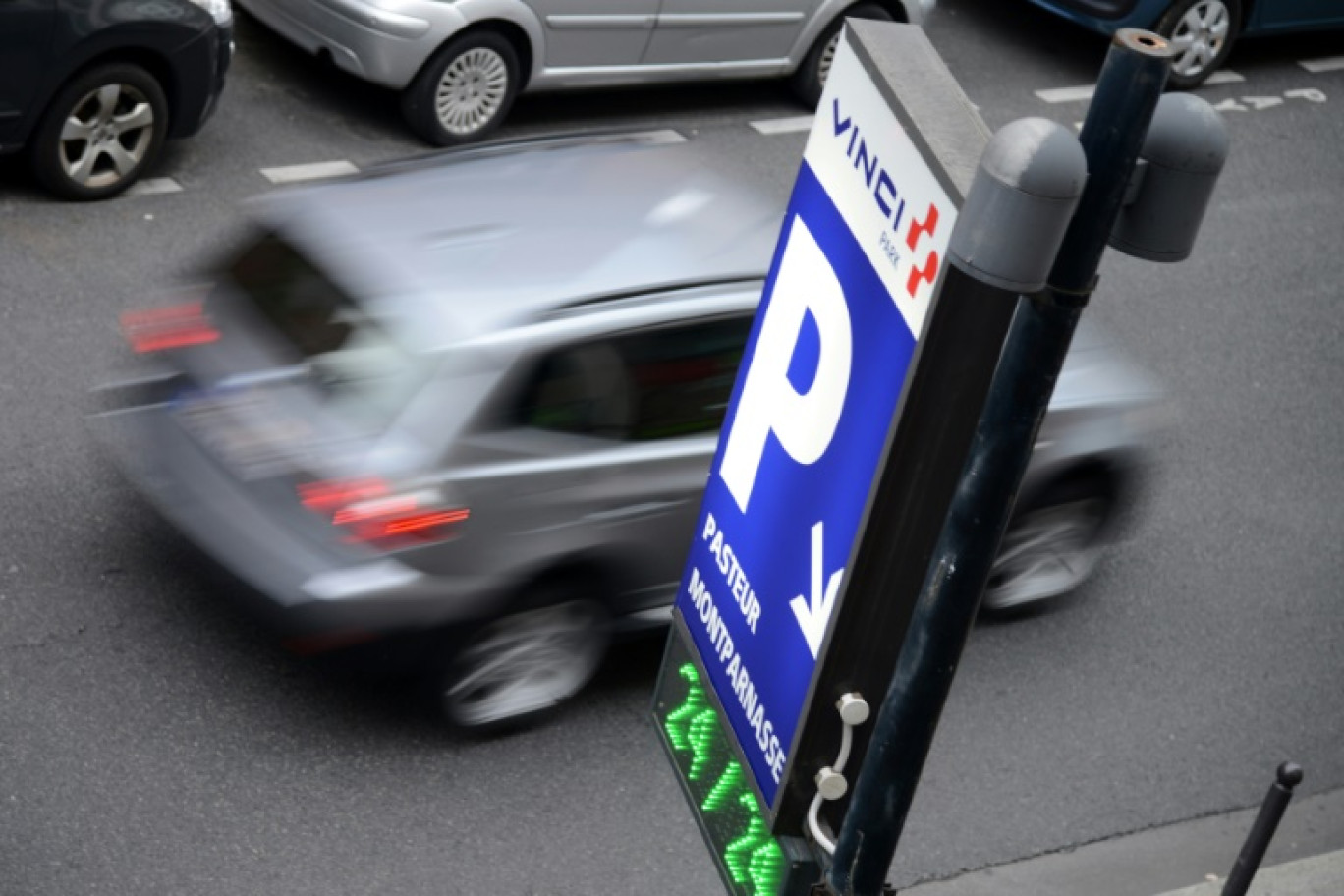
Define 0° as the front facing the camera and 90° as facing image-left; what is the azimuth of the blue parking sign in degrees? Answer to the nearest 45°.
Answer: approximately 45°

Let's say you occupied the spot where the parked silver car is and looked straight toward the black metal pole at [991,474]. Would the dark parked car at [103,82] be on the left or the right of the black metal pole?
right

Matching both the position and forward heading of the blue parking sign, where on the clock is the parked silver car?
The parked silver car is roughly at 4 o'clock from the blue parking sign.

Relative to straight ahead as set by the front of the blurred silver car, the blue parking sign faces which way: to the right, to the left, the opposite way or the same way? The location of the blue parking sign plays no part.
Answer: the opposite way

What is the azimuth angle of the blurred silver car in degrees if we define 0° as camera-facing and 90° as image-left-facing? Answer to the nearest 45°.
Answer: approximately 225°

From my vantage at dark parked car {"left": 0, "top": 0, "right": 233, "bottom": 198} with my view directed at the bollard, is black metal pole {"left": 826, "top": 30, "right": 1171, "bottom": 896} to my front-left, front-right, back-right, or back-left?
front-right

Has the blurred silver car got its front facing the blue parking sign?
no

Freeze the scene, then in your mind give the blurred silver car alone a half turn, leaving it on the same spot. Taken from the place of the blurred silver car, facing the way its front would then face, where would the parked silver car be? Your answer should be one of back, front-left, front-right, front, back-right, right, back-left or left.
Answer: back-right

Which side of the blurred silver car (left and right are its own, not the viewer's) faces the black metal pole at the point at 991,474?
right

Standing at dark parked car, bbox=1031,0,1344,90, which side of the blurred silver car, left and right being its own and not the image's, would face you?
front
